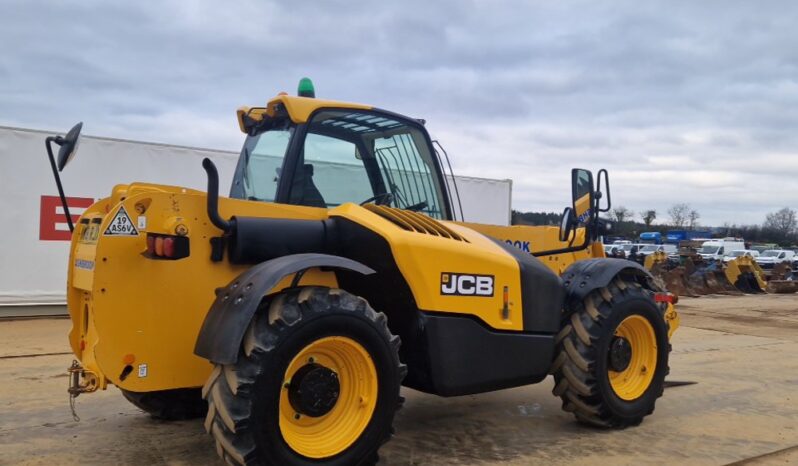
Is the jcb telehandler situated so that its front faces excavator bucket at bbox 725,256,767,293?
yes

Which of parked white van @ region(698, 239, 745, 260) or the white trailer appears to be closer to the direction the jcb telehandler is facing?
the parked white van

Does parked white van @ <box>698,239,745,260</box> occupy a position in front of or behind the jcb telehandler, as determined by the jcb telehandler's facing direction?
in front

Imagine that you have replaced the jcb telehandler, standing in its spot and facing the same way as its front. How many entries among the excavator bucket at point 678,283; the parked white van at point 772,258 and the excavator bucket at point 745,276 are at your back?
0

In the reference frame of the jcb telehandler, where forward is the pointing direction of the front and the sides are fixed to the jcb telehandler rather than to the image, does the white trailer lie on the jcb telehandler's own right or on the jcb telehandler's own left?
on the jcb telehandler's own left

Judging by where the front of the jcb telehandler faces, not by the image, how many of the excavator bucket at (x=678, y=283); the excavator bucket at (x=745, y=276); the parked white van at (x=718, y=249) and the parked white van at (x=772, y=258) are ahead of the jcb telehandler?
4

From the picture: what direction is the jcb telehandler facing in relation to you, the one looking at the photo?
facing away from the viewer and to the right of the viewer

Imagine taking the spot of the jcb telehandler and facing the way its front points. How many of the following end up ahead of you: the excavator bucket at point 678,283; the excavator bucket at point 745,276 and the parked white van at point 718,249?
3

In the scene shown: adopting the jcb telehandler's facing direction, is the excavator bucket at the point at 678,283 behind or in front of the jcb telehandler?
in front

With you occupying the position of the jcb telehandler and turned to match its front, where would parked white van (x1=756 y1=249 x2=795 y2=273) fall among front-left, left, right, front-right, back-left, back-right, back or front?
front

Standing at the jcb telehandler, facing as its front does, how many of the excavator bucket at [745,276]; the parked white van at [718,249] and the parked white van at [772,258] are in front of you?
3
